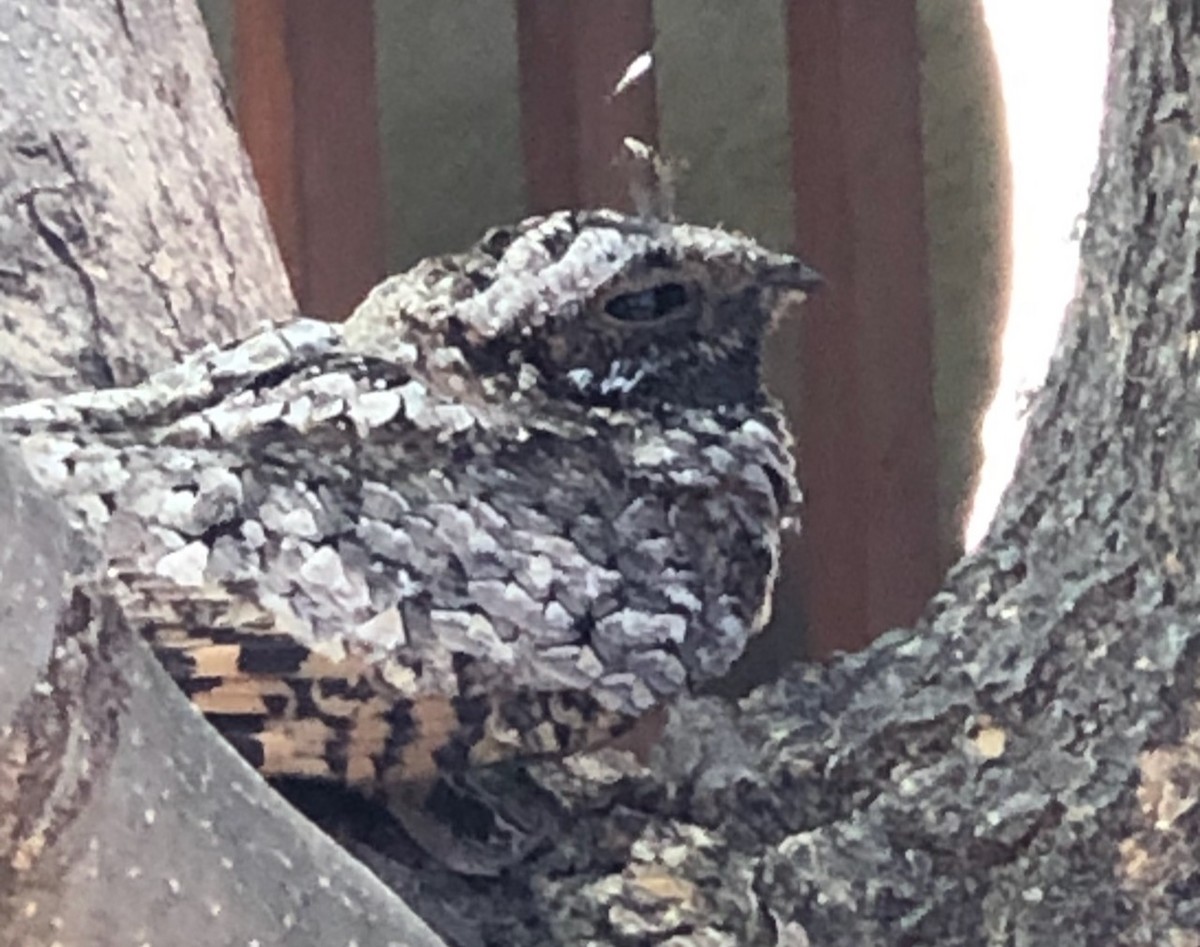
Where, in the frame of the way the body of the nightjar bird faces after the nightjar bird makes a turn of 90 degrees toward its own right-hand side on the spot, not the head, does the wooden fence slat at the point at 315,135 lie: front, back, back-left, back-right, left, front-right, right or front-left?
back

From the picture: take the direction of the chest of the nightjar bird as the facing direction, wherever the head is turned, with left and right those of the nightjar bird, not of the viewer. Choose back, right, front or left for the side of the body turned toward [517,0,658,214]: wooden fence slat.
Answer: left

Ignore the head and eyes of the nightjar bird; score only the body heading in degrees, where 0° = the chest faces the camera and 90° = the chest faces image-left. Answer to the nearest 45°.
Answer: approximately 270°

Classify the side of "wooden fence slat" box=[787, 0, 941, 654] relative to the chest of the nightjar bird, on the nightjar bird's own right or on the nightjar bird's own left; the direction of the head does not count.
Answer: on the nightjar bird's own left
